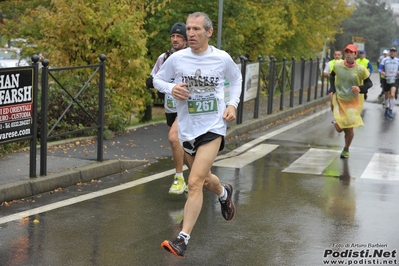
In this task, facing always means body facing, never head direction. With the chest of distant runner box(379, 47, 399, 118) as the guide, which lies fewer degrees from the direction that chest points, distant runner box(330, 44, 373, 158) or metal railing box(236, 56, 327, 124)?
the distant runner box(330, 44, 373, 158)

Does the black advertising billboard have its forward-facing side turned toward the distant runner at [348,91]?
no

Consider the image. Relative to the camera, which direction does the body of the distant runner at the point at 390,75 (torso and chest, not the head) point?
toward the camera

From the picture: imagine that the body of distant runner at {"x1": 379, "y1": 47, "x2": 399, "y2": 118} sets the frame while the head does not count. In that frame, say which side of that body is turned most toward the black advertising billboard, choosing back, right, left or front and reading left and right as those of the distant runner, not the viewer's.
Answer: front

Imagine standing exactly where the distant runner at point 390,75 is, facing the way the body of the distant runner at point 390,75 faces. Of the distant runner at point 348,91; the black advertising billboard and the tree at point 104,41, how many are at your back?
0

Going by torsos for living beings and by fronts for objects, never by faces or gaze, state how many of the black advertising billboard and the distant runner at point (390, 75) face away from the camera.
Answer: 0

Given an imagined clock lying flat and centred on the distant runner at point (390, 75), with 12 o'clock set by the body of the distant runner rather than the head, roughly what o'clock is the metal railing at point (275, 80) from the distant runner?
The metal railing is roughly at 2 o'clock from the distant runner.

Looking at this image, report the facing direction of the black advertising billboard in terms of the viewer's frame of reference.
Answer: facing the viewer and to the right of the viewer

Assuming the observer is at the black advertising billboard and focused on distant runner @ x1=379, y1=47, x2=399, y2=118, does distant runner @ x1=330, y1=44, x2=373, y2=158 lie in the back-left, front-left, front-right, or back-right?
front-right

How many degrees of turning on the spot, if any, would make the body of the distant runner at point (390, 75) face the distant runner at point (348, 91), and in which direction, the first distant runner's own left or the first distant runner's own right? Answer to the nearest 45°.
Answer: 0° — they already face them

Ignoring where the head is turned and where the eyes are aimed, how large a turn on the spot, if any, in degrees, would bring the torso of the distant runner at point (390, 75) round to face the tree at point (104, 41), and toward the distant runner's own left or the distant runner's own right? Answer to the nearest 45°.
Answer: approximately 45° to the distant runner's own right

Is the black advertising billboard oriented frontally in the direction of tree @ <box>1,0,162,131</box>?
no
